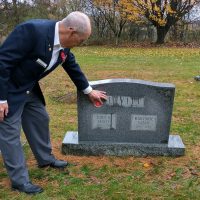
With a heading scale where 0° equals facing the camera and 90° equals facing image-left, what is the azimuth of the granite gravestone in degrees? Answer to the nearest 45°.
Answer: approximately 0°

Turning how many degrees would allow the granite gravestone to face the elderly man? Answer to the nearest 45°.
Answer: approximately 45° to its right
